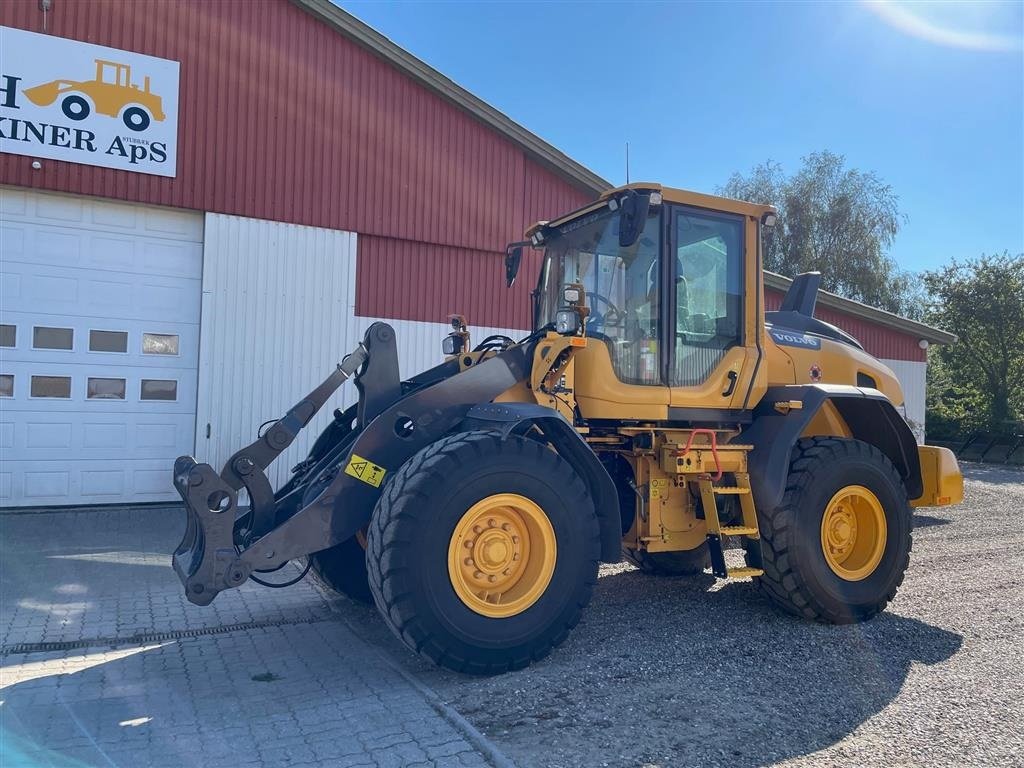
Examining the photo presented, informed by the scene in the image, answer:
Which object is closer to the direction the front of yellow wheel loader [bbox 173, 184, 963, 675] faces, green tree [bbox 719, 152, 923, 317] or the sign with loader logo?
the sign with loader logo

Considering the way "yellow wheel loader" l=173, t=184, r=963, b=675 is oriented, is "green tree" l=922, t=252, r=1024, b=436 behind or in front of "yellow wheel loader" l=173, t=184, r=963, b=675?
behind

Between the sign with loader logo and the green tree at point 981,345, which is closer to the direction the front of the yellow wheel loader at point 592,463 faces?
the sign with loader logo

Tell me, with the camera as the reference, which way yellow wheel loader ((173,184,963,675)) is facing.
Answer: facing the viewer and to the left of the viewer

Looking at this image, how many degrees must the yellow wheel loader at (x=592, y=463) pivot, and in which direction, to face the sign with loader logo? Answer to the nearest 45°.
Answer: approximately 90° to its right

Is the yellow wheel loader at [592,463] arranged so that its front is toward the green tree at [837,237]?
no

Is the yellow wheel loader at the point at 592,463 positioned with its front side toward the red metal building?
no
